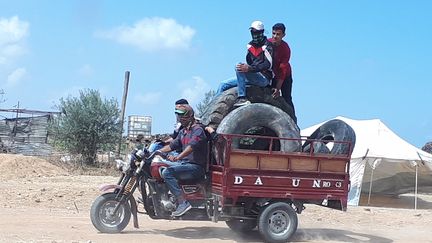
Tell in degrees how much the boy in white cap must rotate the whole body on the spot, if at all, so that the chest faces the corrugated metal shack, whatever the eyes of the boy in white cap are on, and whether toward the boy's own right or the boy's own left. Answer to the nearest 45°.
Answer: approximately 90° to the boy's own right

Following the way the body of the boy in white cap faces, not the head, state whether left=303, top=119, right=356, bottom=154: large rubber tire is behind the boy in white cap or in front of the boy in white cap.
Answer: behind

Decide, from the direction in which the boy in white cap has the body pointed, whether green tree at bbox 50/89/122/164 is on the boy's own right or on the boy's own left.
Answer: on the boy's own right

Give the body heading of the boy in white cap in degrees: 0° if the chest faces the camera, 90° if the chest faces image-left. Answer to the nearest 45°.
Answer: approximately 45°
